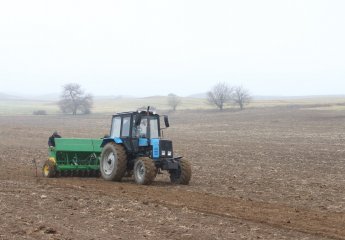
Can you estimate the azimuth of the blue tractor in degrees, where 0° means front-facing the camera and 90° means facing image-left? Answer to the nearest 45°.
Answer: approximately 315°
